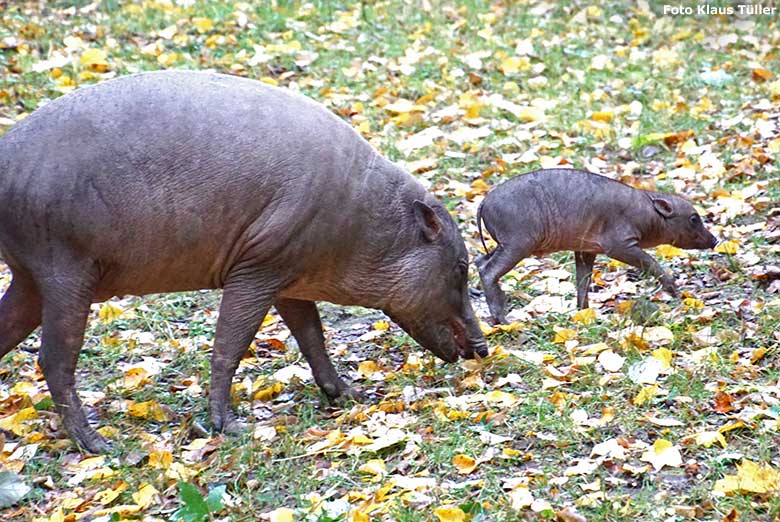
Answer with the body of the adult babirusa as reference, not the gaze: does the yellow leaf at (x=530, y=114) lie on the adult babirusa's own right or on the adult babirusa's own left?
on the adult babirusa's own left

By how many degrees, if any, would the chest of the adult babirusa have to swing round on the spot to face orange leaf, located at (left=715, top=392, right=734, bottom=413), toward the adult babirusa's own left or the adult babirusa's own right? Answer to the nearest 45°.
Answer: approximately 45° to the adult babirusa's own right

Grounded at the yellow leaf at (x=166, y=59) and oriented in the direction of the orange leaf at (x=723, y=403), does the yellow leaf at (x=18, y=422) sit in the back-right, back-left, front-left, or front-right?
front-right

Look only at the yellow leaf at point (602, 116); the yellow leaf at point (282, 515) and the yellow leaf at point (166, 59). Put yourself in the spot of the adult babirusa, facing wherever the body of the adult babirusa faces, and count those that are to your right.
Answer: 1

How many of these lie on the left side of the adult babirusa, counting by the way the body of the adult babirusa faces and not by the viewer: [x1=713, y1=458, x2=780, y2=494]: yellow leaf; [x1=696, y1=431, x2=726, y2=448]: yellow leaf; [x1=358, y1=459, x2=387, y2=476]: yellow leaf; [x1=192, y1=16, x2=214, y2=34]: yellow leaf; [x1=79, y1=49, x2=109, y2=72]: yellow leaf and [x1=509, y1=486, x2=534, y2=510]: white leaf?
2

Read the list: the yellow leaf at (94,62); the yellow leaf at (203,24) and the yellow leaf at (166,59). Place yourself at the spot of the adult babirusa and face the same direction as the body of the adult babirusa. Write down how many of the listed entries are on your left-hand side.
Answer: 3

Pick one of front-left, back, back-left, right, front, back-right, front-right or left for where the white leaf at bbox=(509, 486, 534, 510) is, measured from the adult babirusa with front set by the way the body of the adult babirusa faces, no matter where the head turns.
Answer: front-right

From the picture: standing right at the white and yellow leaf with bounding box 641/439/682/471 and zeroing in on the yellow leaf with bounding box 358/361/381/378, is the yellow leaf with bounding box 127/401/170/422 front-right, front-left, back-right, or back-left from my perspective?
front-left

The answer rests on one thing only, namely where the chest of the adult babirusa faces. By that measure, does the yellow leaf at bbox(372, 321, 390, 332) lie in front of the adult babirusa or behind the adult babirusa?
in front

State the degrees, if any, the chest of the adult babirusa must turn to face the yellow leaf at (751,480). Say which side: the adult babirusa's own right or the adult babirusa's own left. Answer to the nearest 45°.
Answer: approximately 45° to the adult babirusa's own right

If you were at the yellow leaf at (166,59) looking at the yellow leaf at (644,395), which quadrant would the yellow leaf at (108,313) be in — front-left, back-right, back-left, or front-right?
front-right

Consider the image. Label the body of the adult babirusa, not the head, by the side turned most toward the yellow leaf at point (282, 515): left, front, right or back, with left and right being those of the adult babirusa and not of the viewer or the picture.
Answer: right

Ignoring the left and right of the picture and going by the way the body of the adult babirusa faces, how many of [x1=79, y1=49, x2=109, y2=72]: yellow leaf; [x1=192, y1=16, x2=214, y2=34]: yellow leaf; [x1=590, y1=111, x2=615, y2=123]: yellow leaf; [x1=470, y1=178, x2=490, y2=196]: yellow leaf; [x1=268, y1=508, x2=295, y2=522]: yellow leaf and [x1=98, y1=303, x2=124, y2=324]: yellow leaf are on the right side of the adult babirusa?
1

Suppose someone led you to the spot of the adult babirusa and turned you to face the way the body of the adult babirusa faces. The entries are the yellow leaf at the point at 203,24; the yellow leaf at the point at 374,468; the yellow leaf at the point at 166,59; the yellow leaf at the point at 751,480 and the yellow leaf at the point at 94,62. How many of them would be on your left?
3

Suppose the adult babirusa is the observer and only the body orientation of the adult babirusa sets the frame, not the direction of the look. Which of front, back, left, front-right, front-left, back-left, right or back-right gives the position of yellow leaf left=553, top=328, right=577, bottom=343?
front

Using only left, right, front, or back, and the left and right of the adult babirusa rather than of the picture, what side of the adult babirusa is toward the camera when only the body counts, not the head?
right

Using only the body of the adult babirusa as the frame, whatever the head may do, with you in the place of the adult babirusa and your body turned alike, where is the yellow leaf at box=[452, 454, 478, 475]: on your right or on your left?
on your right
